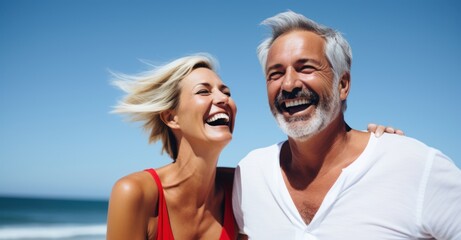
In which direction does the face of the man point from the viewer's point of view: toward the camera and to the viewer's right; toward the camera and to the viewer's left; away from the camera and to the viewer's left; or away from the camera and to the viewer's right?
toward the camera and to the viewer's left

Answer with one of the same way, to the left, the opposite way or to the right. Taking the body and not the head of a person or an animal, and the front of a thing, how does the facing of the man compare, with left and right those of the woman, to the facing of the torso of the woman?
to the right

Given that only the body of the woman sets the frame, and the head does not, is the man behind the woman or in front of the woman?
in front

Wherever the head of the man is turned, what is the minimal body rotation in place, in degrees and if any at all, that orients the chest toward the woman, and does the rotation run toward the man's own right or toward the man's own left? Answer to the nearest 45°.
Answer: approximately 45° to the man's own right

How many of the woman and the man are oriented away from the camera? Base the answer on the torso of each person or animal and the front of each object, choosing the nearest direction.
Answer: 0

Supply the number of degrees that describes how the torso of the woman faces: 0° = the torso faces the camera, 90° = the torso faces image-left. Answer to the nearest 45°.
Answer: approximately 315°
